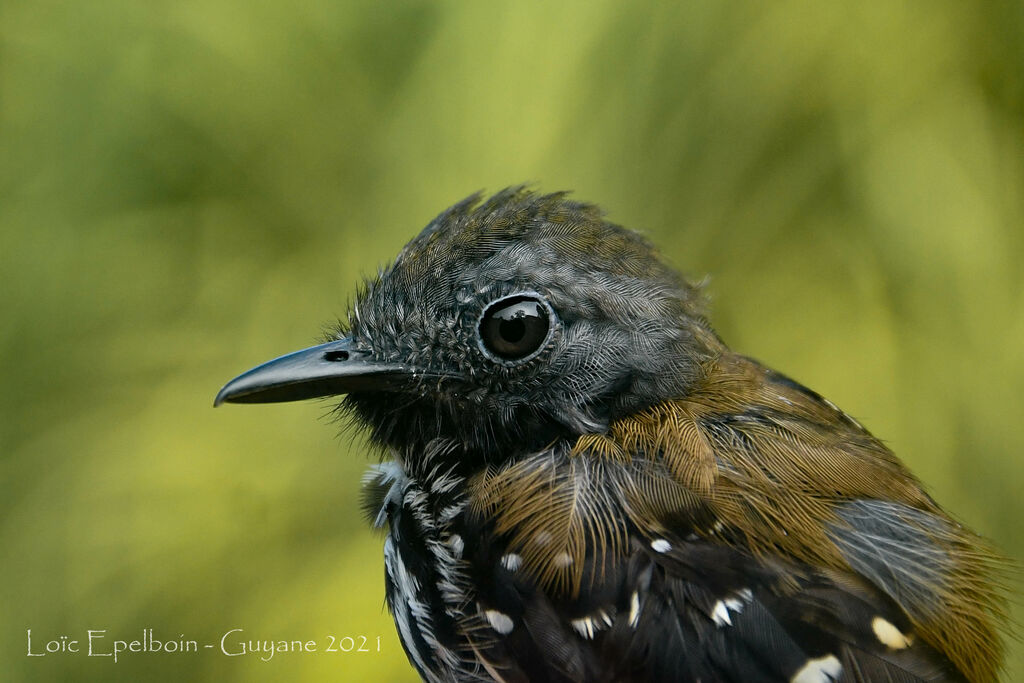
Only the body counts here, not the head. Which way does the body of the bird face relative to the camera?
to the viewer's left
